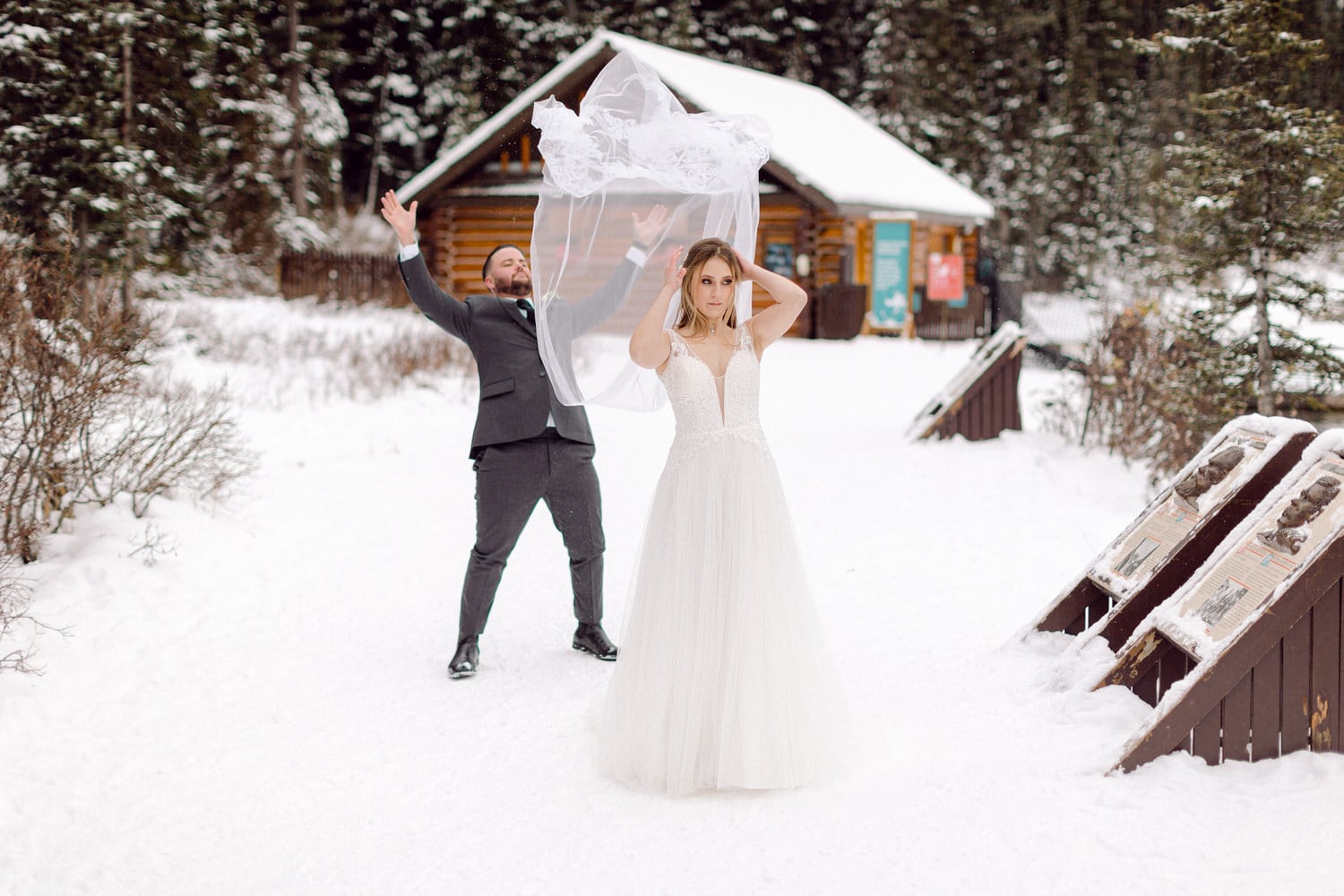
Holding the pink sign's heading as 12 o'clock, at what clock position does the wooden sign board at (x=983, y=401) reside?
The wooden sign board is roughly at 12 o'clock from the pink sign.

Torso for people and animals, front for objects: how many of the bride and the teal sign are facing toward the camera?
2

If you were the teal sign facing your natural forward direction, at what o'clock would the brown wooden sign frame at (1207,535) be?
The brown wooden sign frame is roughly at 12 o'clock from the teal sign.

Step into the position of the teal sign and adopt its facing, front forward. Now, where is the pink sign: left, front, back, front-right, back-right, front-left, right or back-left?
back-left

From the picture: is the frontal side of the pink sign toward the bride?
yes

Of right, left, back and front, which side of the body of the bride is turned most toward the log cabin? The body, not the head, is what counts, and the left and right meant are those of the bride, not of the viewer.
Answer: back

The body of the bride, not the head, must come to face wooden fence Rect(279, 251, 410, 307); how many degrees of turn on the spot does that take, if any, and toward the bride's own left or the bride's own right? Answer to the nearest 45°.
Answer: approximately 180°
